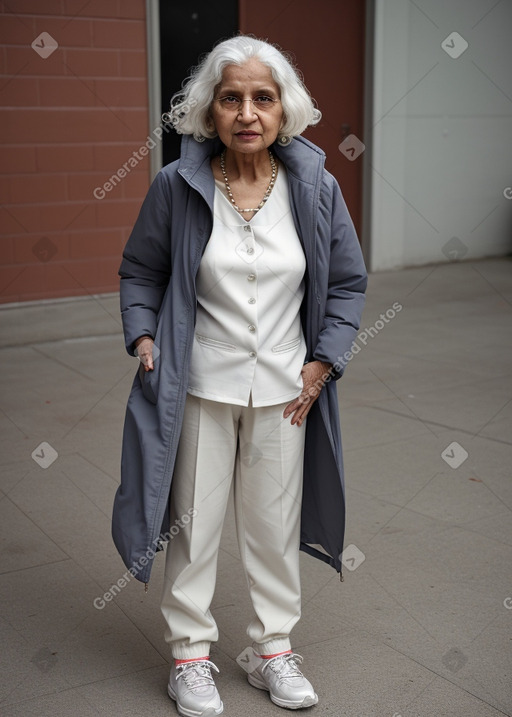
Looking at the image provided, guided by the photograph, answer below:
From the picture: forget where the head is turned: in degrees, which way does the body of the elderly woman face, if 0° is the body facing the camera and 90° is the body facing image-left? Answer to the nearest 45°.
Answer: approximately 0°
